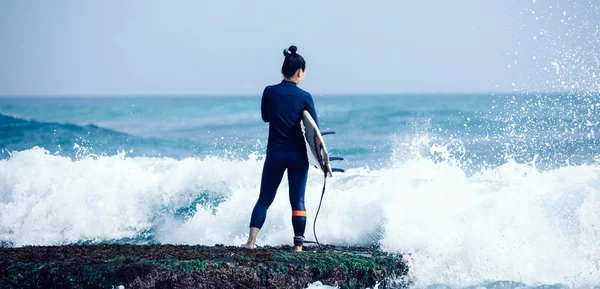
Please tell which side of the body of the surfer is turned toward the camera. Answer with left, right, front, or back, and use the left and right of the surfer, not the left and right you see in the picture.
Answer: back
